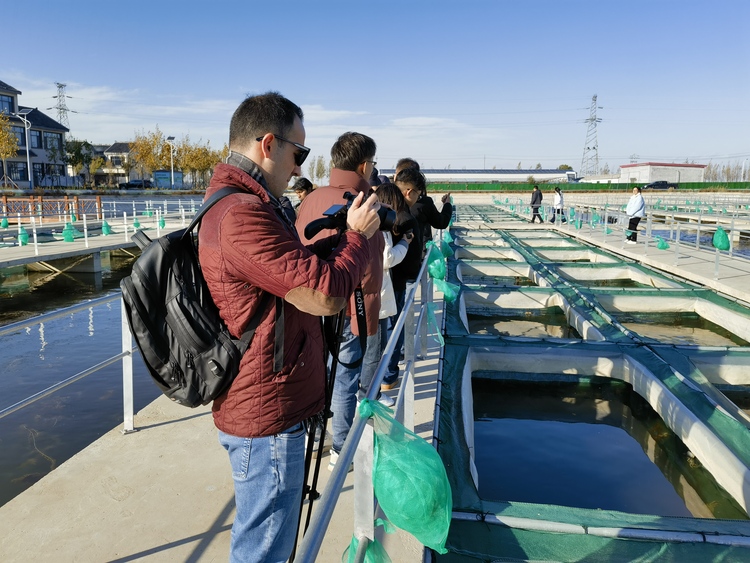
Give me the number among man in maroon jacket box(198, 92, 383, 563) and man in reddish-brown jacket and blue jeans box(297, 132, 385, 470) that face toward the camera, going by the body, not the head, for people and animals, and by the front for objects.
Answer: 0

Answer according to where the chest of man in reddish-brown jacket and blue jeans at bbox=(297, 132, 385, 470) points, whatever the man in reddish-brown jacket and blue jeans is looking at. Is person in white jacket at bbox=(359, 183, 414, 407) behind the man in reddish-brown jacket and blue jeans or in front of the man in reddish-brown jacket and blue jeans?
in front

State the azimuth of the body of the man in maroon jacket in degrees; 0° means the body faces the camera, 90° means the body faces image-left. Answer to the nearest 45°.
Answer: approximately 270°

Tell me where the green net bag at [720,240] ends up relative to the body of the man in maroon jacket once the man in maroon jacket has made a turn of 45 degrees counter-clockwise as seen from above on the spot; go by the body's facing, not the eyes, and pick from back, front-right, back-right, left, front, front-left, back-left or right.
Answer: front

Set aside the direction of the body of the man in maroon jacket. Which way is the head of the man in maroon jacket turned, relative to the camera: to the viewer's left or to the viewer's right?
to the viewer's right
